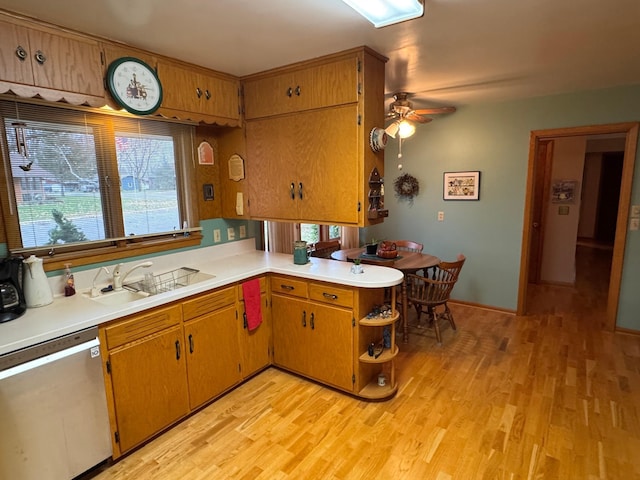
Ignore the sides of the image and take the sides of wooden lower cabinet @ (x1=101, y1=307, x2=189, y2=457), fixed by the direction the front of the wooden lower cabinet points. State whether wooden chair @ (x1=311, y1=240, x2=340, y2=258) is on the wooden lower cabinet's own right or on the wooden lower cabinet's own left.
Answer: on the wooden lower cabinet's own left

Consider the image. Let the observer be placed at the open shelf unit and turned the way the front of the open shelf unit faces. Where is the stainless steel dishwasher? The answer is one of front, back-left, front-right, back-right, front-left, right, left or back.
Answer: right

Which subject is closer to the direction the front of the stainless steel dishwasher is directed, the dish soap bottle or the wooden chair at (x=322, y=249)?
the wooden chair

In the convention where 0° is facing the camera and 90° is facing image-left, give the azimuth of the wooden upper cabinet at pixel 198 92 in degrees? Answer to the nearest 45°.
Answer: approximately 315°

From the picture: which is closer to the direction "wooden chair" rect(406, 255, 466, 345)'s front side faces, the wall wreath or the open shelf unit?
the wall wreath

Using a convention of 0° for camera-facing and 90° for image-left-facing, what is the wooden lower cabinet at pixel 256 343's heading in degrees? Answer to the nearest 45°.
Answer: approximately 315°

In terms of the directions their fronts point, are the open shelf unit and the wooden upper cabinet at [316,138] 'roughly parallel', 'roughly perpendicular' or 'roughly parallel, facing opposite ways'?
roughly perpendicular

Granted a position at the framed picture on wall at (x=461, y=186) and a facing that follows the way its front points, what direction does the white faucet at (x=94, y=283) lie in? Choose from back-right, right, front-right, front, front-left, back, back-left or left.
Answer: front-right

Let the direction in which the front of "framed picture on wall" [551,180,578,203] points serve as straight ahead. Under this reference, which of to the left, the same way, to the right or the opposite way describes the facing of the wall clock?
to the left

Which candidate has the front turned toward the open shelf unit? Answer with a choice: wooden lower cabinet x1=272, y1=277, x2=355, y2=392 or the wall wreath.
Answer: the wall wreath

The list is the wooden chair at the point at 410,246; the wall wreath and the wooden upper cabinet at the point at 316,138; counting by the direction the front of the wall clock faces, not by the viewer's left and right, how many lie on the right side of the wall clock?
0

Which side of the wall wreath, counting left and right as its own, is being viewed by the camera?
front

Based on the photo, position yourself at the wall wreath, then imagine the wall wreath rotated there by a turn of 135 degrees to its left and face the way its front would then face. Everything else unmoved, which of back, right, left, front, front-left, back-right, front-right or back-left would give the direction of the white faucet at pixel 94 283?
back

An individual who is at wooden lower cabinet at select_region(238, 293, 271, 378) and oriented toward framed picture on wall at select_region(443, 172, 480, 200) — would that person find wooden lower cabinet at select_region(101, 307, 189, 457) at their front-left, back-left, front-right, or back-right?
back-right
